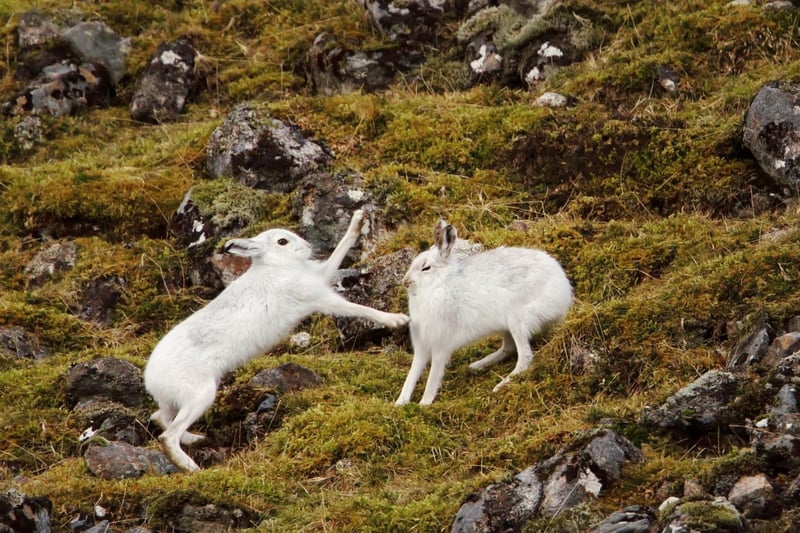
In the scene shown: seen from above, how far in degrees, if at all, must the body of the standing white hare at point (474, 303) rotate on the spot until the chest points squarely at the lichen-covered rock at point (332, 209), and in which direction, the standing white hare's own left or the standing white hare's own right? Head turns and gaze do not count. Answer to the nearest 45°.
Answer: approximately 45° to the standing white hare's own right

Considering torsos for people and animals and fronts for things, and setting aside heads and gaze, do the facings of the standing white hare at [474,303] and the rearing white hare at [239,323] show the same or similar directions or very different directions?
very different directions

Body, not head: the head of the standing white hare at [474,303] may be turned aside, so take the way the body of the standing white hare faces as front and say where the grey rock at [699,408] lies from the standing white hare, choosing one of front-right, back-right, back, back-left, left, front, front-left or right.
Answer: back-left

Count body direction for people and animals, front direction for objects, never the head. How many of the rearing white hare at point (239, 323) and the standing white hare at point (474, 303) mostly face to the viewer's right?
1

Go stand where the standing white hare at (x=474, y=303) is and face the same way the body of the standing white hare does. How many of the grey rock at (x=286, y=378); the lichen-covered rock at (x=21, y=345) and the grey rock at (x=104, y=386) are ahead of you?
3

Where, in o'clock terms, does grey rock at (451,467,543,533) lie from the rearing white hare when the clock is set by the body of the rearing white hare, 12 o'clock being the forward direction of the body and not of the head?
The grey rock is roughly at 2 o'clock from the rearing white hare.

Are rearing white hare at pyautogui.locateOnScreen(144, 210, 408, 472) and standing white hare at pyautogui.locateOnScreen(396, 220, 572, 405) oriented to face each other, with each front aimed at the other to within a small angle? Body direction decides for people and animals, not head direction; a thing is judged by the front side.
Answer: yes

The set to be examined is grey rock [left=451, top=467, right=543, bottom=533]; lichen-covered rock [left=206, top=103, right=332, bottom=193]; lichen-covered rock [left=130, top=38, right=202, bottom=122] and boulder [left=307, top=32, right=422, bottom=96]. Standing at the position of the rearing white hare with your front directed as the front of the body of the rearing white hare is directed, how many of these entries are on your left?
3

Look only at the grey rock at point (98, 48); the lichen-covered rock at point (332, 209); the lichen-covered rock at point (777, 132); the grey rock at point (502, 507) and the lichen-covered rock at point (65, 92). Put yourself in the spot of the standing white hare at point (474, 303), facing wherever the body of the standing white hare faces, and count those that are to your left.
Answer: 1

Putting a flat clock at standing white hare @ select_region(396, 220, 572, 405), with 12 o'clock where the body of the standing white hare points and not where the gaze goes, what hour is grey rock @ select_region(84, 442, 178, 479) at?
The grey rock is roughly at 11 o'clock from the standing white hare.

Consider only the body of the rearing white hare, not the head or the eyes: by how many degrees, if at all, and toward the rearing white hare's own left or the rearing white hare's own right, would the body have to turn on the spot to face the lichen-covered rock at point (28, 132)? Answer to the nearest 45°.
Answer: approximately 135° to the rearing white hare's own left

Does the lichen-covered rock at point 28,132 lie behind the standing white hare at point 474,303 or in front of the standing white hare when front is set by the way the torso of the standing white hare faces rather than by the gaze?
in front

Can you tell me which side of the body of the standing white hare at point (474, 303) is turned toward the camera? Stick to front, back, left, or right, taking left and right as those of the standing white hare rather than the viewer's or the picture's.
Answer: left

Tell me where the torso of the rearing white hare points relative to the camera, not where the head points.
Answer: to the viewer's right

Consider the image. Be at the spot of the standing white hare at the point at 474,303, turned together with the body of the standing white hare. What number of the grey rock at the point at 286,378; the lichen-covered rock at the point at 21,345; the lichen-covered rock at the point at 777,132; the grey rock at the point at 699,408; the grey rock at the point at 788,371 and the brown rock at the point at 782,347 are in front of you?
2

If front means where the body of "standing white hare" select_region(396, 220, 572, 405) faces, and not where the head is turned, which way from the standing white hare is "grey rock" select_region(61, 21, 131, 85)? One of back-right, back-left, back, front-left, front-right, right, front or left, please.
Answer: front-right

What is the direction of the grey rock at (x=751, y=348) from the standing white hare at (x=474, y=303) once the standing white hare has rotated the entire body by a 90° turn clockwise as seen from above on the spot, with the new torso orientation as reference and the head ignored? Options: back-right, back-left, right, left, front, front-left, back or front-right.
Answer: back-right

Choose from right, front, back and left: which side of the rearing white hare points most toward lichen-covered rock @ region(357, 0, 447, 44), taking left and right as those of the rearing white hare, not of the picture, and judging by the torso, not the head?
left

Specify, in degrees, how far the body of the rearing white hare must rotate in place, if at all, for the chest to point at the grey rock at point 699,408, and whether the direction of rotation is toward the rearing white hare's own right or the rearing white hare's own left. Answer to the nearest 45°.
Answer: approximately 45° to the rearing white hare's own right

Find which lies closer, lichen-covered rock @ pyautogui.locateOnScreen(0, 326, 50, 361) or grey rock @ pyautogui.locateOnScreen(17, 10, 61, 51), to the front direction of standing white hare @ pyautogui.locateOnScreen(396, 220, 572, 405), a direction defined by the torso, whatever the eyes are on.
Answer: the lichen-covered rock
